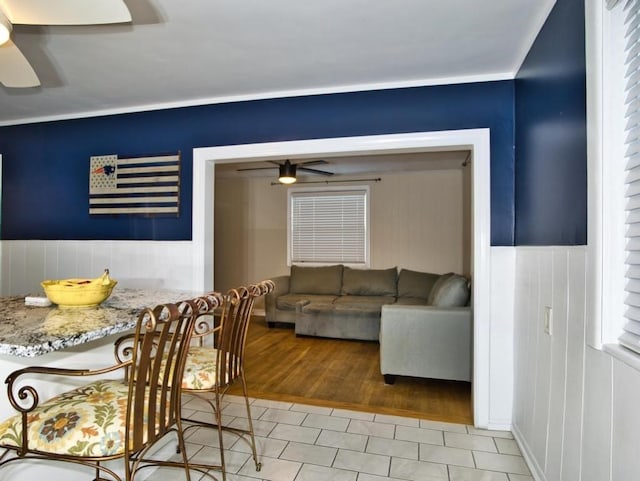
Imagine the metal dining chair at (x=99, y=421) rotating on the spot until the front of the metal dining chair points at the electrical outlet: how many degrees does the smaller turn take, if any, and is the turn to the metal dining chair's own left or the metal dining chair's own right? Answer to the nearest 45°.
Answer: approximately 135° to the metal dining chair's own right

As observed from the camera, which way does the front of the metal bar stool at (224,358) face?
facing away from the viewer and to the left of the viewer

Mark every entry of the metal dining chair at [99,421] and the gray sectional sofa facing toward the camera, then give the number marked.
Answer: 1

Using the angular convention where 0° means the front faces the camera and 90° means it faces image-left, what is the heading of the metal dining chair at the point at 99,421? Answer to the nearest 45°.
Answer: approximately 135°

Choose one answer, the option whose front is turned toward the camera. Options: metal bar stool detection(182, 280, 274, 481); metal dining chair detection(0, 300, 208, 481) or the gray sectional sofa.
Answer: the gray sectional sofa

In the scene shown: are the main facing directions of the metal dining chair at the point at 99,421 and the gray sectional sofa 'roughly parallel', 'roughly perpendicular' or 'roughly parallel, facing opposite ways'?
roughly perpendicular

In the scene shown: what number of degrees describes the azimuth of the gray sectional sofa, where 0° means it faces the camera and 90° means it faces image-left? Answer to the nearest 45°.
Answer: approximately 0°

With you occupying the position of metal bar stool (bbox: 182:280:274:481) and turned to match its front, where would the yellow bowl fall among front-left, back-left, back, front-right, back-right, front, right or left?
front-left

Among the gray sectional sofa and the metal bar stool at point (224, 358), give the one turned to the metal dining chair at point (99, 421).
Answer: the gray sectional sofa

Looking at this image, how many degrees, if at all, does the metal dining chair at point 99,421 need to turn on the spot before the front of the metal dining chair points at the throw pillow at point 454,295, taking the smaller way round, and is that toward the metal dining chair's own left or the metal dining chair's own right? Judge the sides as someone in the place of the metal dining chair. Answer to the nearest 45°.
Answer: approximately 135° to the metal dining chair's own right

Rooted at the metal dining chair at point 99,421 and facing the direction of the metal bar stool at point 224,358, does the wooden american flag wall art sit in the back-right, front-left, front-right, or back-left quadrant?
front-left

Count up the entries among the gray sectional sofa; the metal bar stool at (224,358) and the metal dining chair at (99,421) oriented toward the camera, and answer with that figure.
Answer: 1
